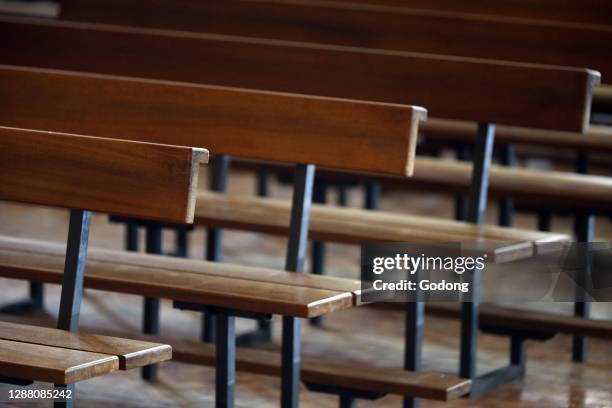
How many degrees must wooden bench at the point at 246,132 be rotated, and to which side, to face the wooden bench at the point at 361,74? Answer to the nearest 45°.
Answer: approximately 180°

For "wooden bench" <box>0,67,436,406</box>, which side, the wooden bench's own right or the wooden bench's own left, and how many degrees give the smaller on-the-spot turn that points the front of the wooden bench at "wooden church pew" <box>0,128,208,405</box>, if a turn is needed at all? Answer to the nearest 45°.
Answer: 0° — it already faces it

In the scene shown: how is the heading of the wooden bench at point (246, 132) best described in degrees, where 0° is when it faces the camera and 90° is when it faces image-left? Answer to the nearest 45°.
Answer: approximately 45°

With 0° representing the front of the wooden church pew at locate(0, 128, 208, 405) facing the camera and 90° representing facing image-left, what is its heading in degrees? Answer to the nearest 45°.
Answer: approximately 45°

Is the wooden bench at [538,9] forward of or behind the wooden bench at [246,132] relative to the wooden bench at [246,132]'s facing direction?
behind

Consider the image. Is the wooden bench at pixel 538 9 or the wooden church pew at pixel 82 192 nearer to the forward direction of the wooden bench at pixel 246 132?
the wooden church pew

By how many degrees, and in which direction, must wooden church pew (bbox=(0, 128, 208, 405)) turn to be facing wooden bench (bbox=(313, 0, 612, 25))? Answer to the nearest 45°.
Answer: approximately 180°
